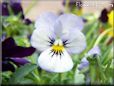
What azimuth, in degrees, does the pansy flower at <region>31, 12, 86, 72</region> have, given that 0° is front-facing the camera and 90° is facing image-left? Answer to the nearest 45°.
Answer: approximately 0°
